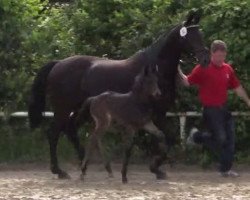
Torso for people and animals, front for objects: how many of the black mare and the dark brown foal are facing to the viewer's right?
2

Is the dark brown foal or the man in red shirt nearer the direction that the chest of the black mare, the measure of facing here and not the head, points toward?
the man in red shirt

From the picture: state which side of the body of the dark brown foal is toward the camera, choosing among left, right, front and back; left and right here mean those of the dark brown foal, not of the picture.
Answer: right

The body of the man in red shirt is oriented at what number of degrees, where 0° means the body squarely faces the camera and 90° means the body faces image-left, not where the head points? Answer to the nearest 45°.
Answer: approximately 315°

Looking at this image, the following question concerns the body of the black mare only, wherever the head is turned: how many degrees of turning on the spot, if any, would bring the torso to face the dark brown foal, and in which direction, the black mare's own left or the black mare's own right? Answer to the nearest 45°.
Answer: approximately 45° to the black mare's own right

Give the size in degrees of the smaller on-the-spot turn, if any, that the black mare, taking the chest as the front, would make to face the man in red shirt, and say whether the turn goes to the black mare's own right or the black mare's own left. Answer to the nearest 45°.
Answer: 0° — it already faces them

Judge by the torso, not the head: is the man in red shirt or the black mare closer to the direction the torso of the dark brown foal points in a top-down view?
the man in red shirt

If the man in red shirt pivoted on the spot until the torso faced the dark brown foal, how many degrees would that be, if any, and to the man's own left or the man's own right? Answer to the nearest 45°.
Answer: approximately 90° to the man's own right

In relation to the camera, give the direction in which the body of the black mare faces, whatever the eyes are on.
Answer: to the viewer's right
